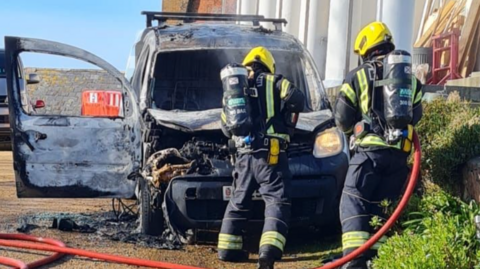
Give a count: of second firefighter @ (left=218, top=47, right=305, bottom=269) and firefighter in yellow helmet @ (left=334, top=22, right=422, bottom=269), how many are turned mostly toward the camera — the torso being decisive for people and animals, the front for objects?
0

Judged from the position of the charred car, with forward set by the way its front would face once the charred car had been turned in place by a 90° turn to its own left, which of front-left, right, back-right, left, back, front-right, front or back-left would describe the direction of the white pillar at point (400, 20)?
front-left

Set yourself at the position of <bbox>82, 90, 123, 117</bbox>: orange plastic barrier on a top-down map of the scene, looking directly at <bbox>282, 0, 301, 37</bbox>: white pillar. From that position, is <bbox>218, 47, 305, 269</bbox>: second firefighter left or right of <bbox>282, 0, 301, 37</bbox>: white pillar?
right

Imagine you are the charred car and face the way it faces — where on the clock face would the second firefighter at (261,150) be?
The second firefighter is roughly at 11 o'clock from the charred car.

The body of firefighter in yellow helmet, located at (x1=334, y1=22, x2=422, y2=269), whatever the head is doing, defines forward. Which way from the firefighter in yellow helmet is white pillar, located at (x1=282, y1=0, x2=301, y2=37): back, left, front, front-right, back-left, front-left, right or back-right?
front-right

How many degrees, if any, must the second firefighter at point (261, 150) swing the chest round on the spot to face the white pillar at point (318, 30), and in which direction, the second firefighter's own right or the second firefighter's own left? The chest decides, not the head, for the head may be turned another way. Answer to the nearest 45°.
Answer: approximately 45° to the second firefighter's own left

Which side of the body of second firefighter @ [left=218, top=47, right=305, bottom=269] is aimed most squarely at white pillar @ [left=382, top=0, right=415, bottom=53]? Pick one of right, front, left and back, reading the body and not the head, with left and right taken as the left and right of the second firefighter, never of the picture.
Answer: front

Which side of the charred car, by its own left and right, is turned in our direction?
front

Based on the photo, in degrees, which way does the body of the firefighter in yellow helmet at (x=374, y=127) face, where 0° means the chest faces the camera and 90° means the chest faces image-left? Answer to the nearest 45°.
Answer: approximately 135°

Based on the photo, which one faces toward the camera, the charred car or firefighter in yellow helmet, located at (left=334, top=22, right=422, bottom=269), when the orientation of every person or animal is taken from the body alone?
the charred car

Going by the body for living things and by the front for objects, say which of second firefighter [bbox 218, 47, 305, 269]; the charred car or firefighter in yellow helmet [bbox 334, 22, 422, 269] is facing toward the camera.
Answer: the charred car

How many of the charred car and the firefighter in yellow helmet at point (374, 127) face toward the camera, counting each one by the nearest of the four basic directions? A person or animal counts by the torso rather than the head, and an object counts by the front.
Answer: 1

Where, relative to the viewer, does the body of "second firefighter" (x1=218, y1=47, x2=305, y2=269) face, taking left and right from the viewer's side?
facing away from the viewer and to the right of the viewer

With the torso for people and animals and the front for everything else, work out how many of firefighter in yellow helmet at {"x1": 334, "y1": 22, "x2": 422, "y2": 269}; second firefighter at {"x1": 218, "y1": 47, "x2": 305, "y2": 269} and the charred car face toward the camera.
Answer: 1
